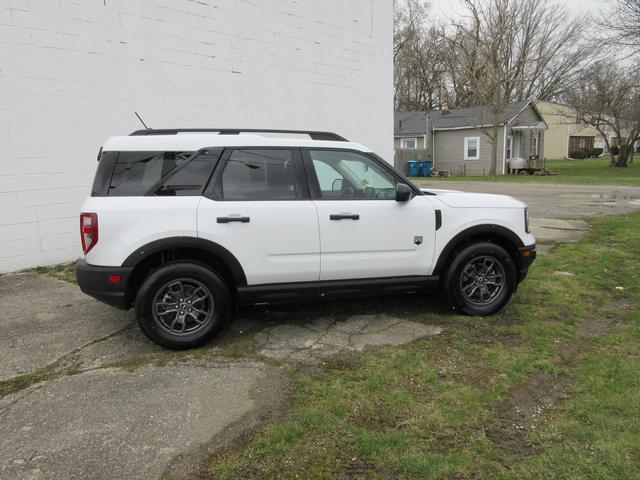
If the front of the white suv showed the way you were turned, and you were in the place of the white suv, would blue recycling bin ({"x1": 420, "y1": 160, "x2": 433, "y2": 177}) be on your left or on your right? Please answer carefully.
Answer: on your left

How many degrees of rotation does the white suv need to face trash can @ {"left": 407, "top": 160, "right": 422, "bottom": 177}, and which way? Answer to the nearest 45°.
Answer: approximately 90° to its left

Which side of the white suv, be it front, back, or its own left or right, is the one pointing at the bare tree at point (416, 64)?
left

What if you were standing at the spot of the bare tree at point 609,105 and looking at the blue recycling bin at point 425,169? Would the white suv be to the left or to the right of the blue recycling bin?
left

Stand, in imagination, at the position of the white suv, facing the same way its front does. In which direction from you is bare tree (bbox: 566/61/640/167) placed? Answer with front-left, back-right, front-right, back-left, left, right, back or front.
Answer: front-left

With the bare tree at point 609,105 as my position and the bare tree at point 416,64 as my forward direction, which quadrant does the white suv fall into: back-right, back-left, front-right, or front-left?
back-left

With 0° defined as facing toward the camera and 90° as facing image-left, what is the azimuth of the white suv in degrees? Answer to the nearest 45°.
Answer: approximately 270°
